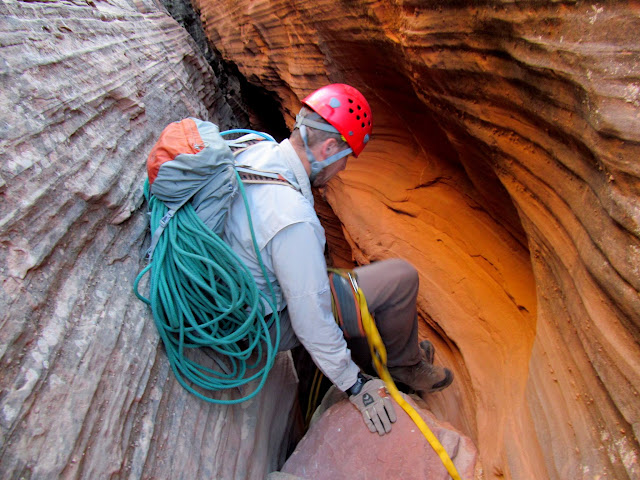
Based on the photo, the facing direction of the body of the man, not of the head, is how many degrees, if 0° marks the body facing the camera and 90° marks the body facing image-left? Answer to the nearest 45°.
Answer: approximately 270°

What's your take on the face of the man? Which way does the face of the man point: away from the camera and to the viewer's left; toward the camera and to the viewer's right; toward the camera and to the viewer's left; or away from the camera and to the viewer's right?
away from the camera and to the viewer's right
